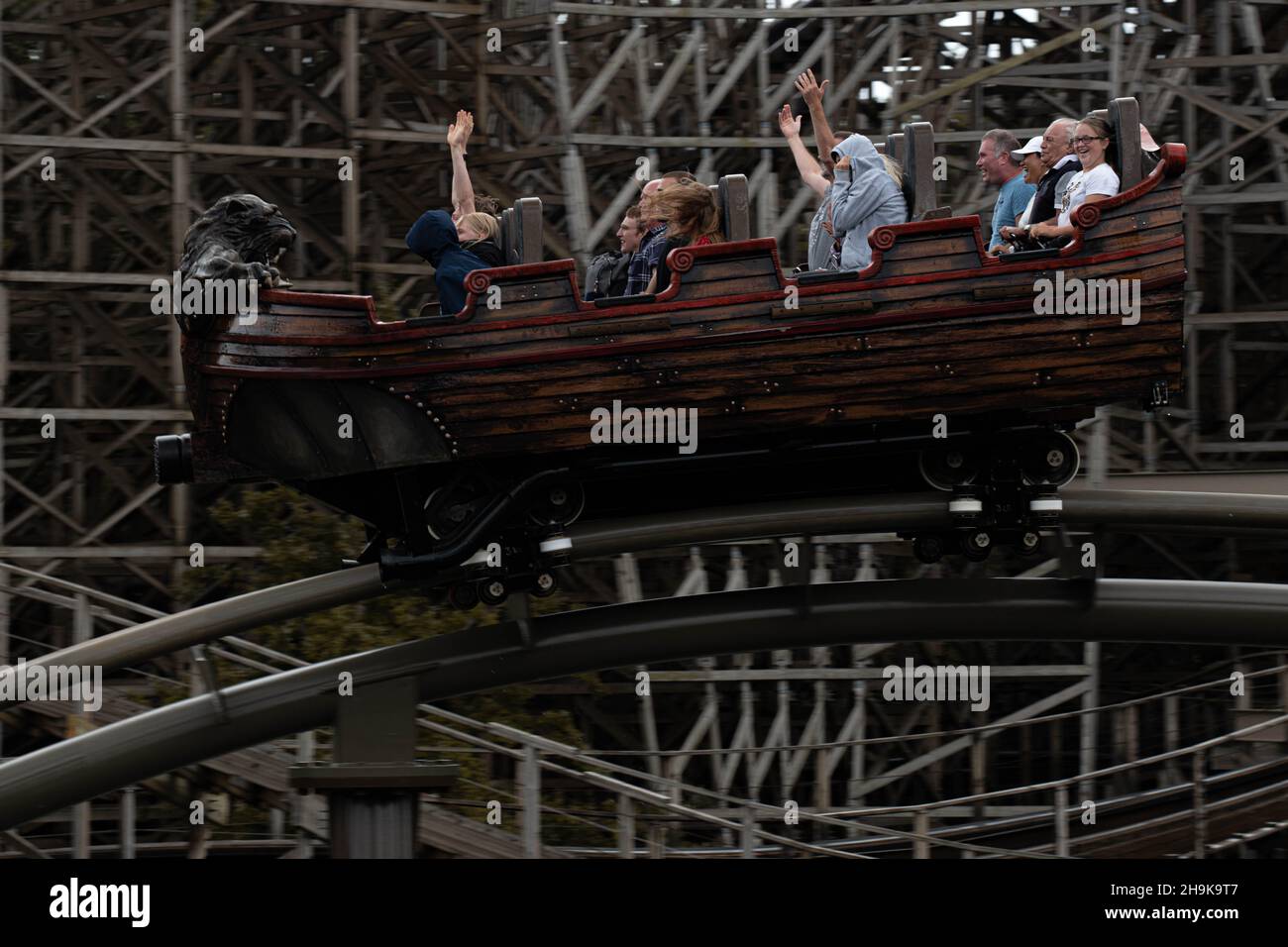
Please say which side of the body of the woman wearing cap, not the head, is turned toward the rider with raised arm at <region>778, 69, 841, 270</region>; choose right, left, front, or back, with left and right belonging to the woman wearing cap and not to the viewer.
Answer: front

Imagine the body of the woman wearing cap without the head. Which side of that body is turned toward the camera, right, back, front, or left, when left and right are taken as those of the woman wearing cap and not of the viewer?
left

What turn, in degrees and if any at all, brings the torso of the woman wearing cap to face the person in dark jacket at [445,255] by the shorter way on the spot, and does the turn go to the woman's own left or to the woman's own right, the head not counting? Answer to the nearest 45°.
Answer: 0° — they already face them

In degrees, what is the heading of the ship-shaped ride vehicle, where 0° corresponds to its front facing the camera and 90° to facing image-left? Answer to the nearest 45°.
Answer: approximately 90°

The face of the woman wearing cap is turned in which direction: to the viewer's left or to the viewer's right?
to the viewer's left
